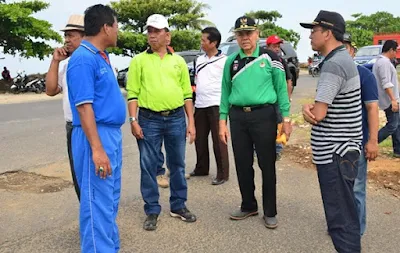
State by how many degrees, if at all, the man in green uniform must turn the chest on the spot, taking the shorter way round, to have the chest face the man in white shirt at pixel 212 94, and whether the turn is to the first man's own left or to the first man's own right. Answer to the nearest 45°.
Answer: approximately 180°

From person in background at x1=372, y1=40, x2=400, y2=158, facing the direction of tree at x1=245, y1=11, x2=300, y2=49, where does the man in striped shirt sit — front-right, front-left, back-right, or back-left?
back-left

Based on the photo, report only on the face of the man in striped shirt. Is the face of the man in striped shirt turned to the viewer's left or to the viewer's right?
to the viewer's left

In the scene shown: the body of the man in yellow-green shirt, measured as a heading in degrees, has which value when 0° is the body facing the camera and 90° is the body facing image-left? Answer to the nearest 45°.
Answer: approximately 0°

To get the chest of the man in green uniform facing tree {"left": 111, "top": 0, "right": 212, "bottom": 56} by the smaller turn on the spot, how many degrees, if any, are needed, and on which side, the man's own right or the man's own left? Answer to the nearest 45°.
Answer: approximately 180°

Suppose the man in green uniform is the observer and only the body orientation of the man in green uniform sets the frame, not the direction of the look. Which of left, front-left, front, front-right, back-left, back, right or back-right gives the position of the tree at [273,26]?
back

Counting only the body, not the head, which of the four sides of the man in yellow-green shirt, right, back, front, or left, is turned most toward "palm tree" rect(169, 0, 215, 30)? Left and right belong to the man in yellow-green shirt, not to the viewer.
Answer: back

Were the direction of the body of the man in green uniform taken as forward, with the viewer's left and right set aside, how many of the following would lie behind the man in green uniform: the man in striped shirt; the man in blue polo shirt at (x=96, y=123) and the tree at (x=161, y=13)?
1

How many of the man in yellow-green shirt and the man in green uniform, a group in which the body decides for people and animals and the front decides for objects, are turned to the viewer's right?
0

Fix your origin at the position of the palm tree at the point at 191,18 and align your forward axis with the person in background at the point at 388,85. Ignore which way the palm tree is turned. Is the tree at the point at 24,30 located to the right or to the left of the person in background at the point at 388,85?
right
